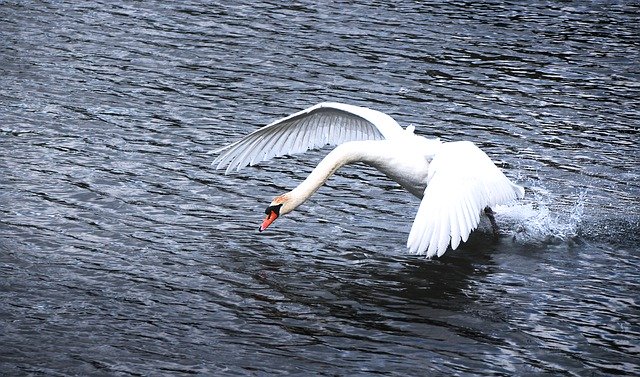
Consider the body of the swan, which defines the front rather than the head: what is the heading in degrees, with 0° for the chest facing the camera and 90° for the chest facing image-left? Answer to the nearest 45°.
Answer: approximately 45°
